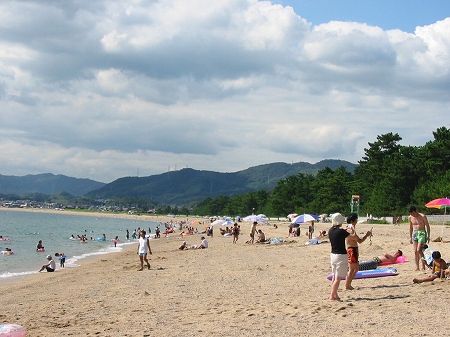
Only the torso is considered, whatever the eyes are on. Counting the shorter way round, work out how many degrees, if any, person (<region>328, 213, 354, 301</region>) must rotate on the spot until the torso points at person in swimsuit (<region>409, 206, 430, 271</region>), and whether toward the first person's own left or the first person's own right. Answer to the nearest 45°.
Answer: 0° — they already face them

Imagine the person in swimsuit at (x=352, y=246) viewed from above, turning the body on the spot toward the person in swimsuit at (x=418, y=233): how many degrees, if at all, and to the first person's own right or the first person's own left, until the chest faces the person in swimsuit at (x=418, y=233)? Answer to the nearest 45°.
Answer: approximately 45° to the first person's own left

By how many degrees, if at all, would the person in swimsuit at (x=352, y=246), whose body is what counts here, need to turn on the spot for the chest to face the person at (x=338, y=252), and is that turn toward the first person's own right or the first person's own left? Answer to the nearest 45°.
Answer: approximately 90° to the first person's own right

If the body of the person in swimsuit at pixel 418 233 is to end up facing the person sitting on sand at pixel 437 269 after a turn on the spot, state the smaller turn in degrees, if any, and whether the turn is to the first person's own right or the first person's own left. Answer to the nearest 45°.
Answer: approximately 45° to the first person's own left

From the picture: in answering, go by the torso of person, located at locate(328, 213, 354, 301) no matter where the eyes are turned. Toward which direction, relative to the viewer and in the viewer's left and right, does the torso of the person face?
facing away from the viewer and to the right of the viewer

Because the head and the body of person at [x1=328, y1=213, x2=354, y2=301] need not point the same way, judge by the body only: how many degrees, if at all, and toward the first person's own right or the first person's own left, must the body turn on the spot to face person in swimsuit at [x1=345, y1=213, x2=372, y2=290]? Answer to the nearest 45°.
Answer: approximately 45° to the first person's own left
